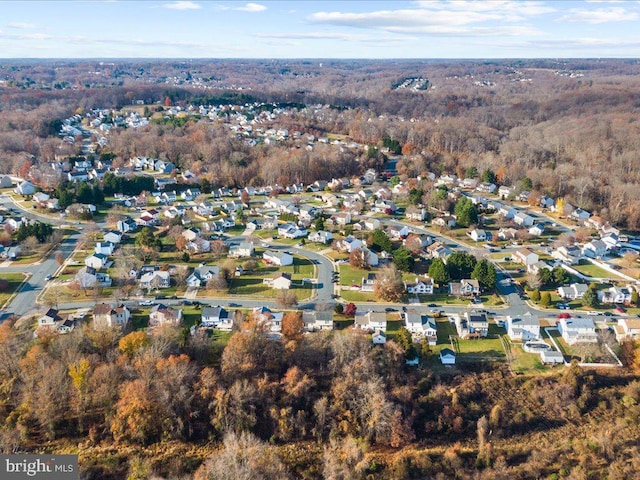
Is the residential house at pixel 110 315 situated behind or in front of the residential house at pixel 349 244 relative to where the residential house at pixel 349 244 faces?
in front

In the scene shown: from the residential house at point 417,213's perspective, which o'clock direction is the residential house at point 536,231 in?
the residential house at point 536,231 is roughly at 8 o'clock from the residential house at point 417,213.

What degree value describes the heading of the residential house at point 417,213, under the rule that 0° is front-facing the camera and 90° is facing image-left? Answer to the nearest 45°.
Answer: approximately 45°

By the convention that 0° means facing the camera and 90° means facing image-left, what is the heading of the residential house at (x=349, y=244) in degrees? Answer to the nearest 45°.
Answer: approximately 45°

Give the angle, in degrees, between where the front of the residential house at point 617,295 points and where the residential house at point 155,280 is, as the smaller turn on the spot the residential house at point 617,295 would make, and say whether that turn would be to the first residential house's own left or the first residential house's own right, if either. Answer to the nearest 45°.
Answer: approximately 45° to the first residential house's own right

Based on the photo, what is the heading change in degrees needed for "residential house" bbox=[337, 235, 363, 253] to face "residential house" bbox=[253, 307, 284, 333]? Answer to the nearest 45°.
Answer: approximately 45° to its left

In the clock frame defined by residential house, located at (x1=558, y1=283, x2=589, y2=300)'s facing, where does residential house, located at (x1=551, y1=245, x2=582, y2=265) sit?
residential house, located at (x1=551, y1=245, x2=582, y2=265) is roughly at 6 o'clock from residential house, located at (x1=558, y1=283, x2=589, y2=300).

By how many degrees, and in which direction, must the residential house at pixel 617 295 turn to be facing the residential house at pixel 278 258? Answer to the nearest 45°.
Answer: approximately 90° to its right

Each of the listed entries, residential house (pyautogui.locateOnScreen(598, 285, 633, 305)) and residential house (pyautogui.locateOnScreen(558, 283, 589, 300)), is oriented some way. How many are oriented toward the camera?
2

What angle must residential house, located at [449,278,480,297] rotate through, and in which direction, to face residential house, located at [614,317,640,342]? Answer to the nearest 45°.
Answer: approximately 90° to its left

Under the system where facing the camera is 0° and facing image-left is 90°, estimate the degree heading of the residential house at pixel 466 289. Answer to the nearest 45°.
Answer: approximately 0°

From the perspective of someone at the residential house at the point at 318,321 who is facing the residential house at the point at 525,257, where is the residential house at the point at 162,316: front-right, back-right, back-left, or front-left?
back-left

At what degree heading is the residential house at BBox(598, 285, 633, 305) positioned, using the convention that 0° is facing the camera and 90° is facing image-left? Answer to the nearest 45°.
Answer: approximately 0°
